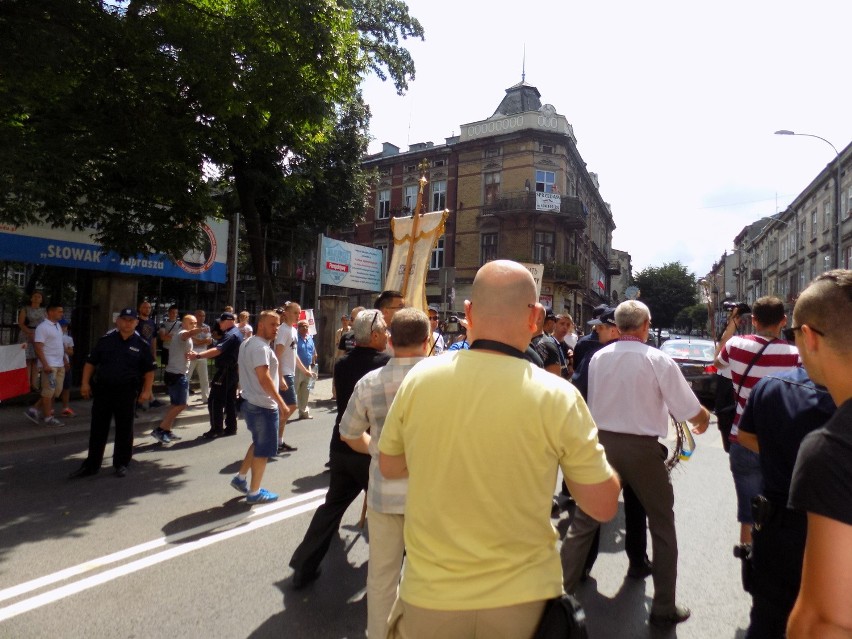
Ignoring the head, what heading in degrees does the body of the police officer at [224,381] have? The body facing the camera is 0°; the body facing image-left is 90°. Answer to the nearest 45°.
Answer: approximately 90°

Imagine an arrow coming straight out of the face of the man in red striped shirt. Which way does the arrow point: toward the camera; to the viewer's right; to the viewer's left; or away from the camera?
away from the camera

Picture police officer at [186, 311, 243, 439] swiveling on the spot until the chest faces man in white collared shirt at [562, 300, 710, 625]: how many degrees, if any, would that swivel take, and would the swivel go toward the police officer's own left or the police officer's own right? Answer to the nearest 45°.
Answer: approximately 90° to the police officer's own left

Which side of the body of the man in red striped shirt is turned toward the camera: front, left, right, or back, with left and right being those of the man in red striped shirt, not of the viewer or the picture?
back
